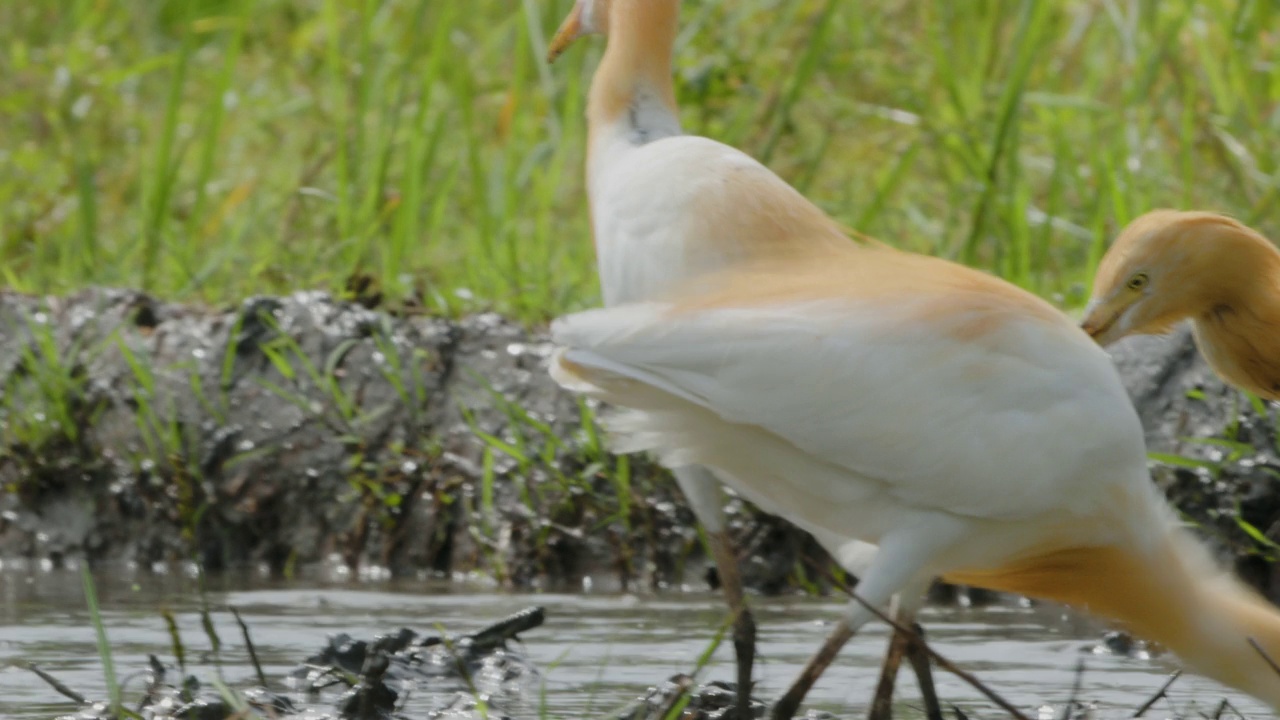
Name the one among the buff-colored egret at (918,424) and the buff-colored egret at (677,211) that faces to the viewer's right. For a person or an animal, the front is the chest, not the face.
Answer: the buff-colored egret at (918,424)

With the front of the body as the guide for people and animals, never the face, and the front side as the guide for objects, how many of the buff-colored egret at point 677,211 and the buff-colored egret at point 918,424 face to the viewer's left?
1

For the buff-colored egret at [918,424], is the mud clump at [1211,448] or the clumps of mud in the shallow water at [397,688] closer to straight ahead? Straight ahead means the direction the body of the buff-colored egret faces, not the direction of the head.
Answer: the mud clump

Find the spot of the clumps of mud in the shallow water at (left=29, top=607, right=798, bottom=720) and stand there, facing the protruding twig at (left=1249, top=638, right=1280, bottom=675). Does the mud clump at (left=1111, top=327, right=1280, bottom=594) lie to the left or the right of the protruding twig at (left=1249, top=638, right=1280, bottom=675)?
left

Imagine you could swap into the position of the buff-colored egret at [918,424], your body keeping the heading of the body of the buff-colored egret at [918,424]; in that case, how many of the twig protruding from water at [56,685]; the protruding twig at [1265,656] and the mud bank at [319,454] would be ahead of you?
1

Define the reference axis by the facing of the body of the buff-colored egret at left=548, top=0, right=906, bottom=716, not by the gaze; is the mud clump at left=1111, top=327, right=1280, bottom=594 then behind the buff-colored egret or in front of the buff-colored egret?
behind

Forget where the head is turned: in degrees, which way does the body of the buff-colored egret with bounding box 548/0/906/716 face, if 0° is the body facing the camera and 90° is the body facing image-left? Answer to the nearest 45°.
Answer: approximately 90°

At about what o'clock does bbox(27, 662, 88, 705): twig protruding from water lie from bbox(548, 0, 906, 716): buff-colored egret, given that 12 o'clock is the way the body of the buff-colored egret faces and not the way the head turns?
The twig protruding from water is roughly at 11 o'clock from the buff-colored egret.

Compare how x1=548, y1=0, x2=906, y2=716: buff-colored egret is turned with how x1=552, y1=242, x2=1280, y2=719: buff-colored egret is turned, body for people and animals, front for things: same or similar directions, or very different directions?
very different directions

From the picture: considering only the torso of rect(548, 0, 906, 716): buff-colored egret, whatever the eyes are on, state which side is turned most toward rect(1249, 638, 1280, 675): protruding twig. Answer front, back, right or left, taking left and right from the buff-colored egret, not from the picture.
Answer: back

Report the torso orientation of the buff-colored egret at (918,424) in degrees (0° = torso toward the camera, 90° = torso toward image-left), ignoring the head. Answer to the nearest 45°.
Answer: approximately 270°
